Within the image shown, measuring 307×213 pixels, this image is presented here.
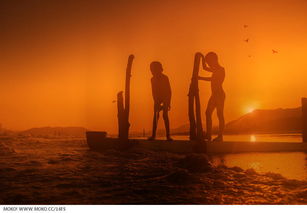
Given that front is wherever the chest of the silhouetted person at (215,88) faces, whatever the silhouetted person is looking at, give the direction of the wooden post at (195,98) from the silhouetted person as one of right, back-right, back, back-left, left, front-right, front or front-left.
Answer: front-right

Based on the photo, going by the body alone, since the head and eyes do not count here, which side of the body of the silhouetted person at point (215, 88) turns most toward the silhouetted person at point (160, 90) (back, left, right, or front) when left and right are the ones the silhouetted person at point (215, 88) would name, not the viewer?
front

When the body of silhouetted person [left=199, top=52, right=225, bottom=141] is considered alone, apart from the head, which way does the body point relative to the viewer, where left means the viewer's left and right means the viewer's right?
facing to the left of the viewer

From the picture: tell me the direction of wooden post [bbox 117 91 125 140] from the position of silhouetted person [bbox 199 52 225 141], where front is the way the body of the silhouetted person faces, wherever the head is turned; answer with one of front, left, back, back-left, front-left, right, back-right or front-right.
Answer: front-right
